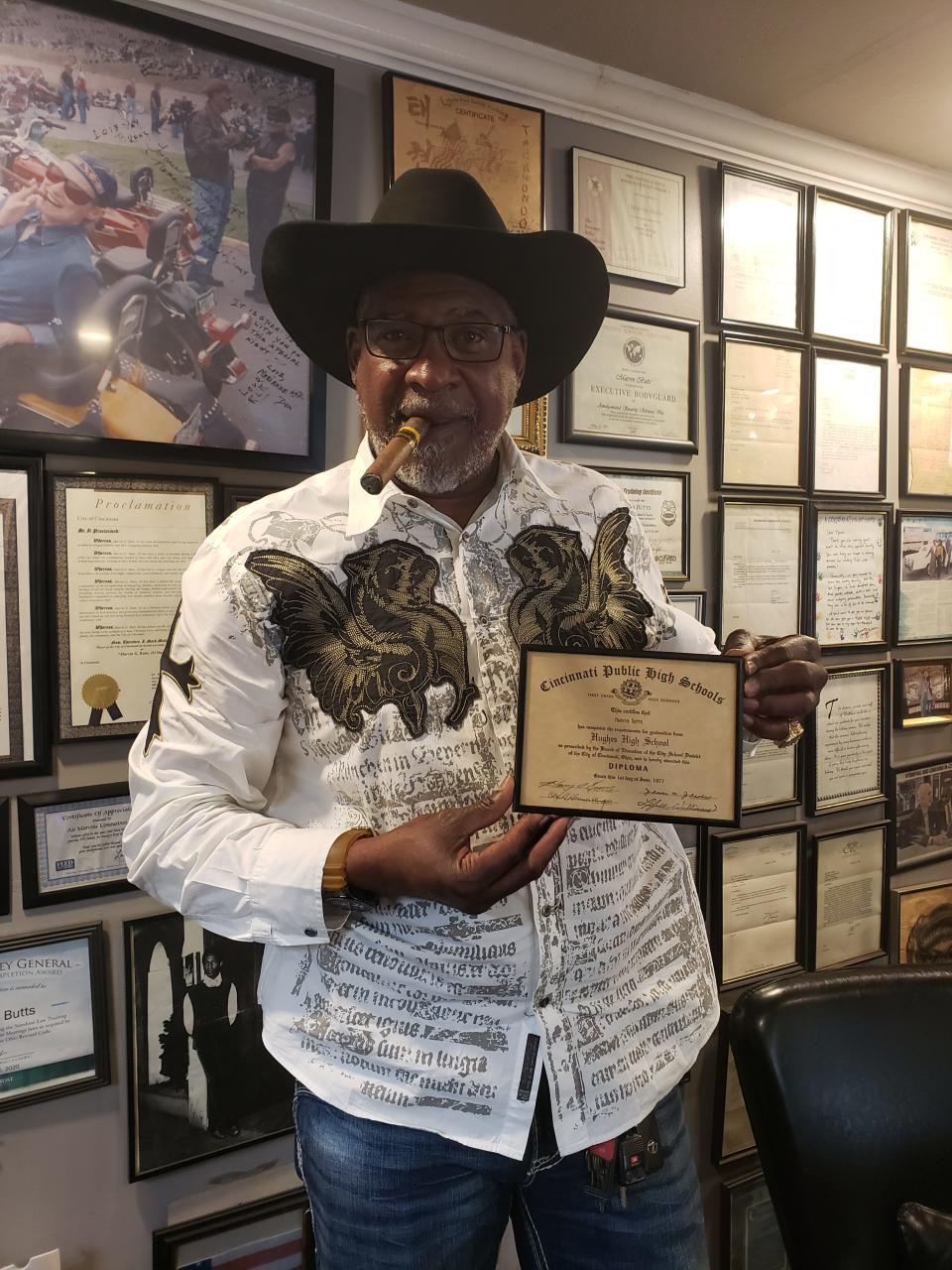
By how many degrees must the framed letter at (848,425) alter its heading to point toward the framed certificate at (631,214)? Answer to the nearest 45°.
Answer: approximately 90° to its right

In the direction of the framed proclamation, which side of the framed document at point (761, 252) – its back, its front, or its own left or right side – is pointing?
right

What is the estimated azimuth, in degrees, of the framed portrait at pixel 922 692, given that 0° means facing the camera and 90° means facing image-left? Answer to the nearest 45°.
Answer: approximately 315°

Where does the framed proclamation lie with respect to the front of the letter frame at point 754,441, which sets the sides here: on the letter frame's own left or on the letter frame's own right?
on the letter frame's own right

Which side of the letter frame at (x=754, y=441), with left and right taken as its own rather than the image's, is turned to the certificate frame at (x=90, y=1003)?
right

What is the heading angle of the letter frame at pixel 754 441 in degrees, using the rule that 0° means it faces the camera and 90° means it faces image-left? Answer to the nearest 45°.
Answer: approximately 315°
